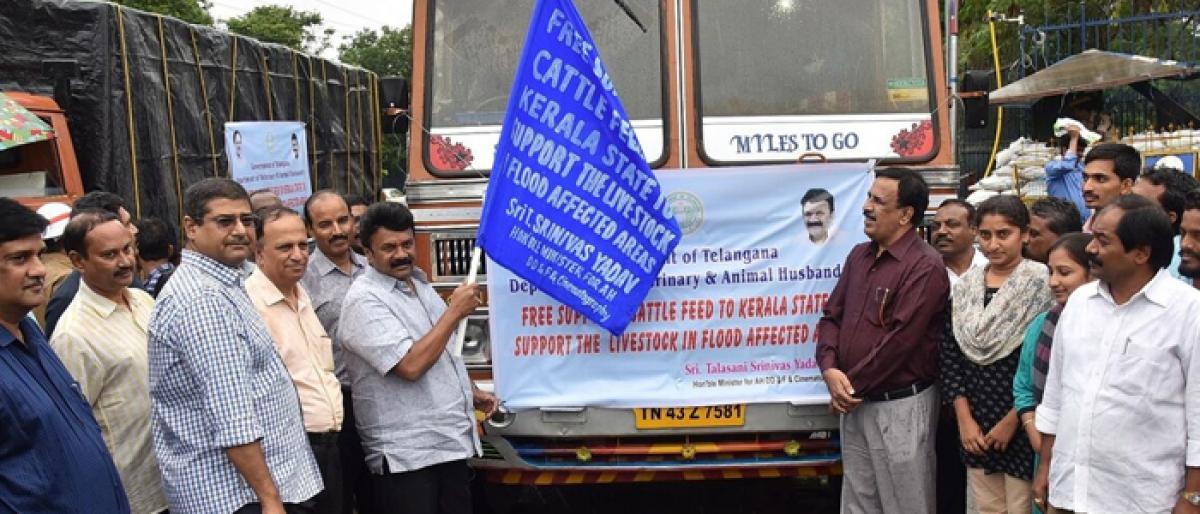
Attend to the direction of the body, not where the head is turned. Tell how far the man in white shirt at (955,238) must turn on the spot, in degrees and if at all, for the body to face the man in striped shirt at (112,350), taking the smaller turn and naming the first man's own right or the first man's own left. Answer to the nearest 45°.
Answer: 0° — they already face them

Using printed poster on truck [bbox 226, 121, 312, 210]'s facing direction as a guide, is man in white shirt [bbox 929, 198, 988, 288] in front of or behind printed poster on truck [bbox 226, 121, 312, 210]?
in front

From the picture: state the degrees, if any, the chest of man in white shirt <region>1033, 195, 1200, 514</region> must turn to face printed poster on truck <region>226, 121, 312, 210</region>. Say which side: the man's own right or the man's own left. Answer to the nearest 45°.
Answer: approximately 90° to the man's own right

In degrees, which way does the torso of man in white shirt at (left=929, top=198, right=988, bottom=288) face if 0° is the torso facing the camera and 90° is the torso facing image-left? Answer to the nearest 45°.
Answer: approximately 45°

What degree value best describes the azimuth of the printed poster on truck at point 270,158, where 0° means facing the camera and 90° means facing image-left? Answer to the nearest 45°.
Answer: approximately 315°

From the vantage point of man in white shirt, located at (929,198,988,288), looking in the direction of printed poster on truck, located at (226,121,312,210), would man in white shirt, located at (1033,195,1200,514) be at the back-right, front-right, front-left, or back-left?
back-left
